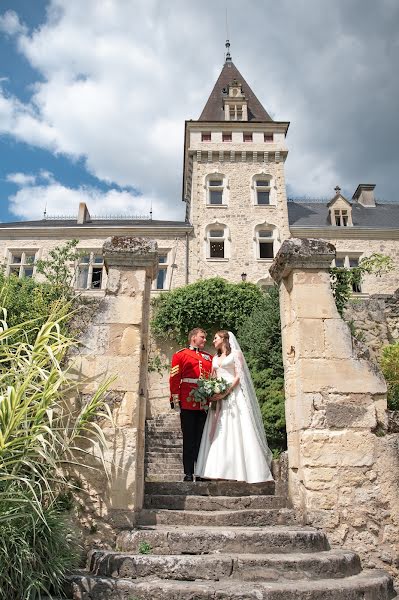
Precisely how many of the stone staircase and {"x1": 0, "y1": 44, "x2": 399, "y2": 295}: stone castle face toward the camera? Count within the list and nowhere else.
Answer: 2

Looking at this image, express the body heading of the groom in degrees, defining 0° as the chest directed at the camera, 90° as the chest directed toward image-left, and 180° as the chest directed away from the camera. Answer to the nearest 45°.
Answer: approximately 315°

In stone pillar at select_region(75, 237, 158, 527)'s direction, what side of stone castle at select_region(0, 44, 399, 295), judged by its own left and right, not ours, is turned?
front

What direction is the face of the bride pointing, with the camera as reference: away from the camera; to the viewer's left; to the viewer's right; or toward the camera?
to the viewer's left

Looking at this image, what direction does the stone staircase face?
toward the camera

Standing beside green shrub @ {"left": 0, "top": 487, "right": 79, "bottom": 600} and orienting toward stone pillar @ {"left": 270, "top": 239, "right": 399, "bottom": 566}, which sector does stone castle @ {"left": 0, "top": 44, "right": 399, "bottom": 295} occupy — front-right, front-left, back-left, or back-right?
front-left

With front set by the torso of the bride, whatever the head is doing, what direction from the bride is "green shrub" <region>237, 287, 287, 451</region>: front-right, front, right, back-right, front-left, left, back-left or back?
back-right

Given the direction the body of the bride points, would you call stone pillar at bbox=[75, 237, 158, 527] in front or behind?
in front

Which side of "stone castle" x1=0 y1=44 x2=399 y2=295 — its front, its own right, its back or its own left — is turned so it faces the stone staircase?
front

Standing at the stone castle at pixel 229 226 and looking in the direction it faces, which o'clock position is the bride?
The bride is roughly at 12 o'clock from the stone castle.

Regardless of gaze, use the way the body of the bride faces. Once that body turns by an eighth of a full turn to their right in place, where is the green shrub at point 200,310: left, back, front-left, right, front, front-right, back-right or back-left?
right

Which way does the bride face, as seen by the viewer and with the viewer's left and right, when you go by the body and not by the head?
facing the viewer and to the left of the viewer

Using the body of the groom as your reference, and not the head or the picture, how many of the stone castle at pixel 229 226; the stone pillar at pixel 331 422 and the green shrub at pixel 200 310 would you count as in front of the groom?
1

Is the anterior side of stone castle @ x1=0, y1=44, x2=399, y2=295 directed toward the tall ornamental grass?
yes

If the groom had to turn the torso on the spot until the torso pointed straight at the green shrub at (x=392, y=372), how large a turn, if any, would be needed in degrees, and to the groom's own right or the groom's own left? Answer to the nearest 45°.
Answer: approximately 90° to the groom's own left

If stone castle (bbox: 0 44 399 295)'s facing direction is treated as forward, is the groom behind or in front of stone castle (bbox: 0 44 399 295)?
in front

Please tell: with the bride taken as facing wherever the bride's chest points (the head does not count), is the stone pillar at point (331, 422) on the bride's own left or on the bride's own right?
on the bride's own left
